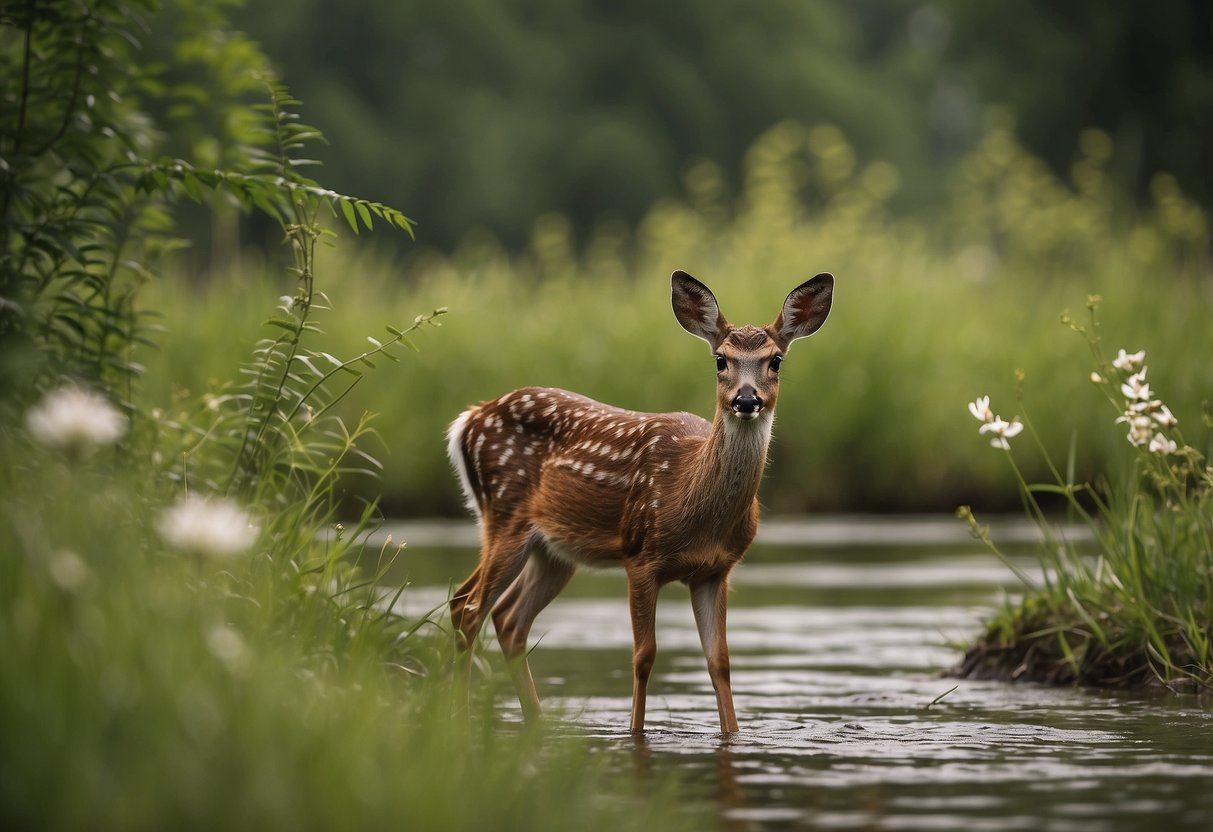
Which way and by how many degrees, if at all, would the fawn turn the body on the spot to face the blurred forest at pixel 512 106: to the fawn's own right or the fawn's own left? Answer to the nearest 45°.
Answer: approximately 135° to the fawn's own left

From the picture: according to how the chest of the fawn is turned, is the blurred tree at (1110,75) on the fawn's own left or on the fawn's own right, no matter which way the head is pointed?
on the fawn's own left

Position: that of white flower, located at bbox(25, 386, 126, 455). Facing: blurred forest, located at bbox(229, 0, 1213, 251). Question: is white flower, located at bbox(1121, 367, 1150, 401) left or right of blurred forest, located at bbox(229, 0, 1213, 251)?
right

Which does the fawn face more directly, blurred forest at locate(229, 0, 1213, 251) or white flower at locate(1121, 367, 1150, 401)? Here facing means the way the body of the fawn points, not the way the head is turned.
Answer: the white flower

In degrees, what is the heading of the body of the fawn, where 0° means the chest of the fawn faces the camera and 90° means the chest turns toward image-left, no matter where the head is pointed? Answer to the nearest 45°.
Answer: approximately 315°

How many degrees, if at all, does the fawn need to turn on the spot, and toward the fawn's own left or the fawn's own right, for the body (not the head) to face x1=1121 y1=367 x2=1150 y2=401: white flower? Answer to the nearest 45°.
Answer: approximately 45° to the fawn's own left
